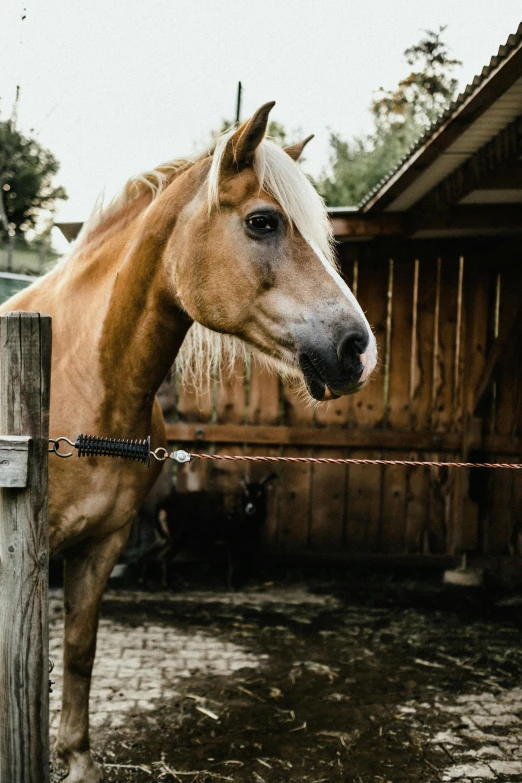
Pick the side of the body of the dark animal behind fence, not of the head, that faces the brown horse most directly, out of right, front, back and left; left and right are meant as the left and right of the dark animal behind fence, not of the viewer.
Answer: right

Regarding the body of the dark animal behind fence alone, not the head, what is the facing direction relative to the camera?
to the viewer's right

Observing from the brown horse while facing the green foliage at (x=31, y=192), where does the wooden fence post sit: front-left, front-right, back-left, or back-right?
back-left

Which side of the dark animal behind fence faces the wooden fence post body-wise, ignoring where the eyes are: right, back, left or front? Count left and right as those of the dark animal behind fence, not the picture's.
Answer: right

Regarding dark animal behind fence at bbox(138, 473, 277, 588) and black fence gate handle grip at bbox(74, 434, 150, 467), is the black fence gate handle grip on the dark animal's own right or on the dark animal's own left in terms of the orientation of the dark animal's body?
on the dark animal's own right

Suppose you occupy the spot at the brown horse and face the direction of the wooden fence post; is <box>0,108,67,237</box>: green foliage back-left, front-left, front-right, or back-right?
back-right

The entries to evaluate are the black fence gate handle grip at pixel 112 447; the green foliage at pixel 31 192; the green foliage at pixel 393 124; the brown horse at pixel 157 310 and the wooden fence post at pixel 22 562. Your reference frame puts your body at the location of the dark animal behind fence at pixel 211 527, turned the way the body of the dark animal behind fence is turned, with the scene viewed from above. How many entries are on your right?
3
